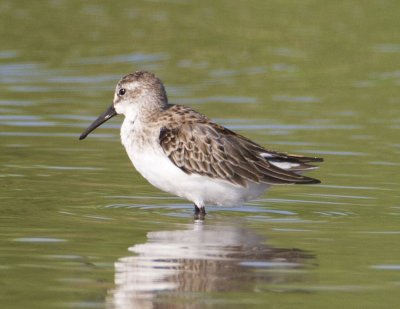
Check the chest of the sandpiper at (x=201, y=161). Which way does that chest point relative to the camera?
to the viewer's left
